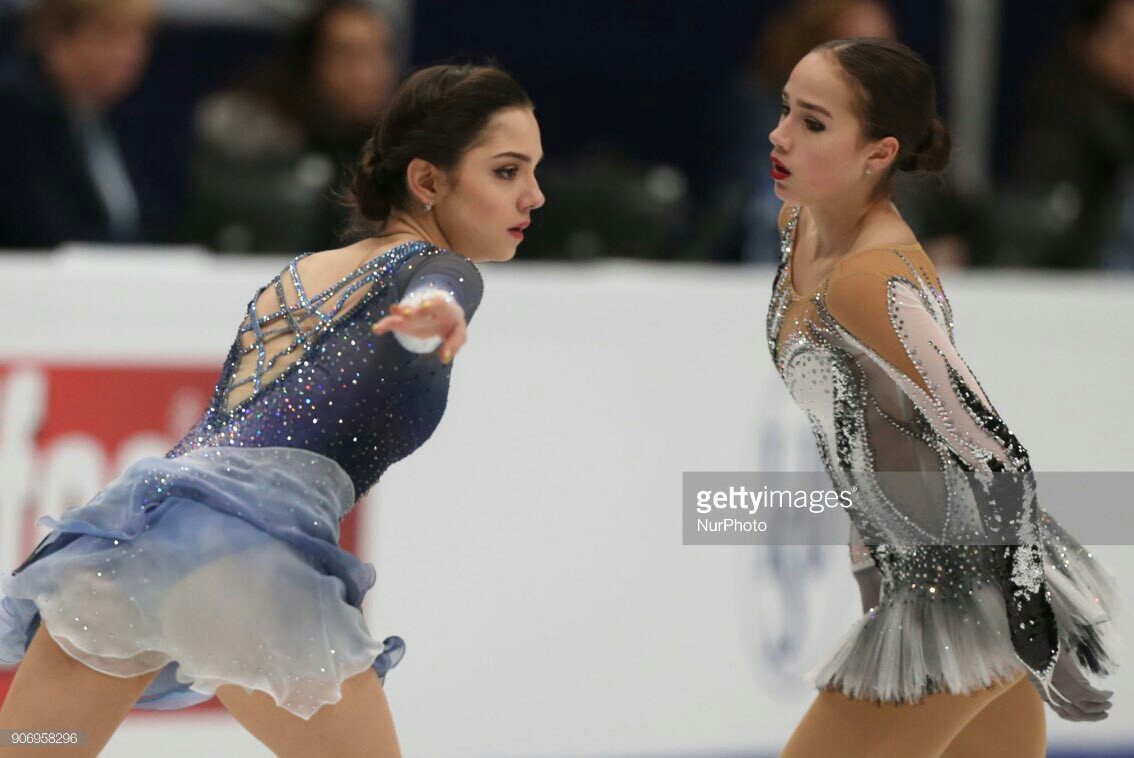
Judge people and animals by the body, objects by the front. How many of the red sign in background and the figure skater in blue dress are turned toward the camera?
1

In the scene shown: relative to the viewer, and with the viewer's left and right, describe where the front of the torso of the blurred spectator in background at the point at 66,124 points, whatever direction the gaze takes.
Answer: facing the viewer and to the right of the viewer

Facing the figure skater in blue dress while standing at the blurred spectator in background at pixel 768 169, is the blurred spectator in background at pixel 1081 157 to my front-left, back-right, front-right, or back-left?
back-left

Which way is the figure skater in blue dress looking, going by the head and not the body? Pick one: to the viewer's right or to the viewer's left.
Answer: to the viewer's right

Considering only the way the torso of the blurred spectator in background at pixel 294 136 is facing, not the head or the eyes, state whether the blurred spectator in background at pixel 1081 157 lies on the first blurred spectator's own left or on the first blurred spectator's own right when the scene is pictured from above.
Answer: on the first blurred spectator's own left

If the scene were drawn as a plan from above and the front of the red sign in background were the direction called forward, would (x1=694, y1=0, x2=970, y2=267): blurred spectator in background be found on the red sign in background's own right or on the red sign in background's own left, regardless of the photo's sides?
on the red sign in background's own left

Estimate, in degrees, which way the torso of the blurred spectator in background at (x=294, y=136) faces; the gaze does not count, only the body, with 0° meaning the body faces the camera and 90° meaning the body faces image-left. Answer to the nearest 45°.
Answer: approximately 315°

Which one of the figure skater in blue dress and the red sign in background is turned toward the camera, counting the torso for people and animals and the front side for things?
the red sign in background

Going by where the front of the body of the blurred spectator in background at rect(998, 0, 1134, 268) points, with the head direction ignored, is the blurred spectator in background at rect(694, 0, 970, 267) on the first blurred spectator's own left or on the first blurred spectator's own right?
on the first blurred spectator's own right

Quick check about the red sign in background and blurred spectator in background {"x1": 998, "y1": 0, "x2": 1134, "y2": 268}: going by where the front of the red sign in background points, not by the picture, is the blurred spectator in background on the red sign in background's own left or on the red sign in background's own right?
on the red sign in background's own left

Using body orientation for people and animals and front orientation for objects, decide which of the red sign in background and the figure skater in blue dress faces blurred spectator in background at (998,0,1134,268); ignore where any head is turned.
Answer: the figure skater in blue dress

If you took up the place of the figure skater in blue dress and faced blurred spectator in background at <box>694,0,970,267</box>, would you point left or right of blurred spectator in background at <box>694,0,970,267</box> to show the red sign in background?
left

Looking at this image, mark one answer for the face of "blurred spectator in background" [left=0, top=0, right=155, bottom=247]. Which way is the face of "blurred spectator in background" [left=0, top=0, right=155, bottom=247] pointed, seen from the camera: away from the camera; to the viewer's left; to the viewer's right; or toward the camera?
toward the camera

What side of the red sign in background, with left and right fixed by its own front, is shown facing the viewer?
front

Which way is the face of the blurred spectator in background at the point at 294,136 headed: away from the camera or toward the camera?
toward the camera

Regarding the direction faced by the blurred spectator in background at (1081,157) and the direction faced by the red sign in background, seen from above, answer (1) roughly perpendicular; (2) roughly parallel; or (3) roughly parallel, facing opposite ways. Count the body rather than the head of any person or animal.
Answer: roughly parallel

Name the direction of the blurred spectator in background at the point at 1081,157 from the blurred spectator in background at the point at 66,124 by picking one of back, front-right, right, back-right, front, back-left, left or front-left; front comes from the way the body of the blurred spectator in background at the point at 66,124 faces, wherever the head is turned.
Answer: front-left
